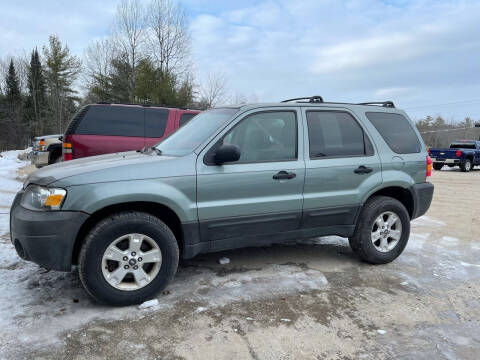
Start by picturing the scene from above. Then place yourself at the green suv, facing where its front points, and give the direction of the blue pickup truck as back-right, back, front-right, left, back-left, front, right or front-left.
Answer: back

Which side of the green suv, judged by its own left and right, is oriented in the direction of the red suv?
right

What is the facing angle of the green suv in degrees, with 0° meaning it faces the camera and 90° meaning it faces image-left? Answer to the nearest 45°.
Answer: approximately 45°

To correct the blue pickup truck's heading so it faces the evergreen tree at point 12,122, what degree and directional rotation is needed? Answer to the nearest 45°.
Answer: approximately 135° to its left

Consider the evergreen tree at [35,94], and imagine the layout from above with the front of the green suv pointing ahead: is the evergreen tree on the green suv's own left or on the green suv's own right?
on the green suv's own right

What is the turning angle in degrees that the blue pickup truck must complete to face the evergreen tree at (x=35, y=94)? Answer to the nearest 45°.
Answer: approximately 135° to its left

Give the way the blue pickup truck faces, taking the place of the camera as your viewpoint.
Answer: facing away from the viewer and to the right of the viewer

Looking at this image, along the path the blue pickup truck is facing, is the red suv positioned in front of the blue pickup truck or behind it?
behind
